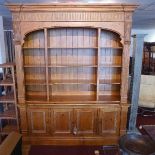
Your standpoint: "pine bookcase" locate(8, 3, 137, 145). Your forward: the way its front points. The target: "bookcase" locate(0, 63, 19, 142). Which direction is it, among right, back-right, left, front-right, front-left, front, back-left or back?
right

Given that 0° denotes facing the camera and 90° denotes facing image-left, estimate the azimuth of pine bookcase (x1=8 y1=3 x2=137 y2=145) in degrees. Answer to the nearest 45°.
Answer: approximately 0°
